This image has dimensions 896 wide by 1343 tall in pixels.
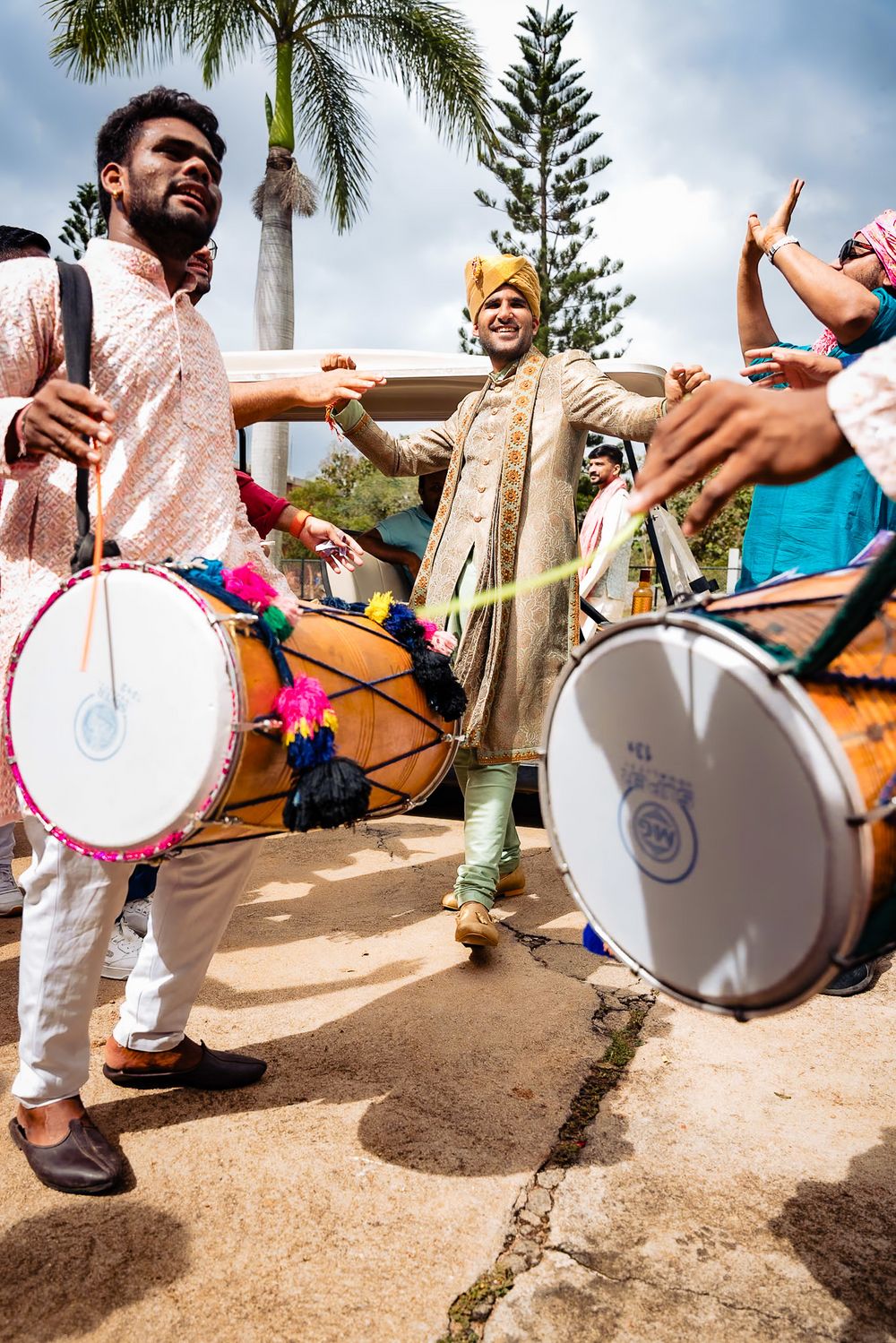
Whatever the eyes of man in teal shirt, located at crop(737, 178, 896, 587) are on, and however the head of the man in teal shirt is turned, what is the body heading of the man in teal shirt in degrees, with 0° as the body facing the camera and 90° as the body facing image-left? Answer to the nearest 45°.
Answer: approximately 90°

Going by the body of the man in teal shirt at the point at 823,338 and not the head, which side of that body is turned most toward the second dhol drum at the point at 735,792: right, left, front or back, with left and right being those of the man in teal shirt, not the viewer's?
left

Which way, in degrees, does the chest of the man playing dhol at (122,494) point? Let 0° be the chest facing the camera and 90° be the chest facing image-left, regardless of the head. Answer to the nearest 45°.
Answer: approximately 315°

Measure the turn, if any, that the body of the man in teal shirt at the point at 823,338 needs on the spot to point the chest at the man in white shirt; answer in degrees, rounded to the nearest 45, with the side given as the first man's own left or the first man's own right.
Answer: approximately 90° to the first man's own right
